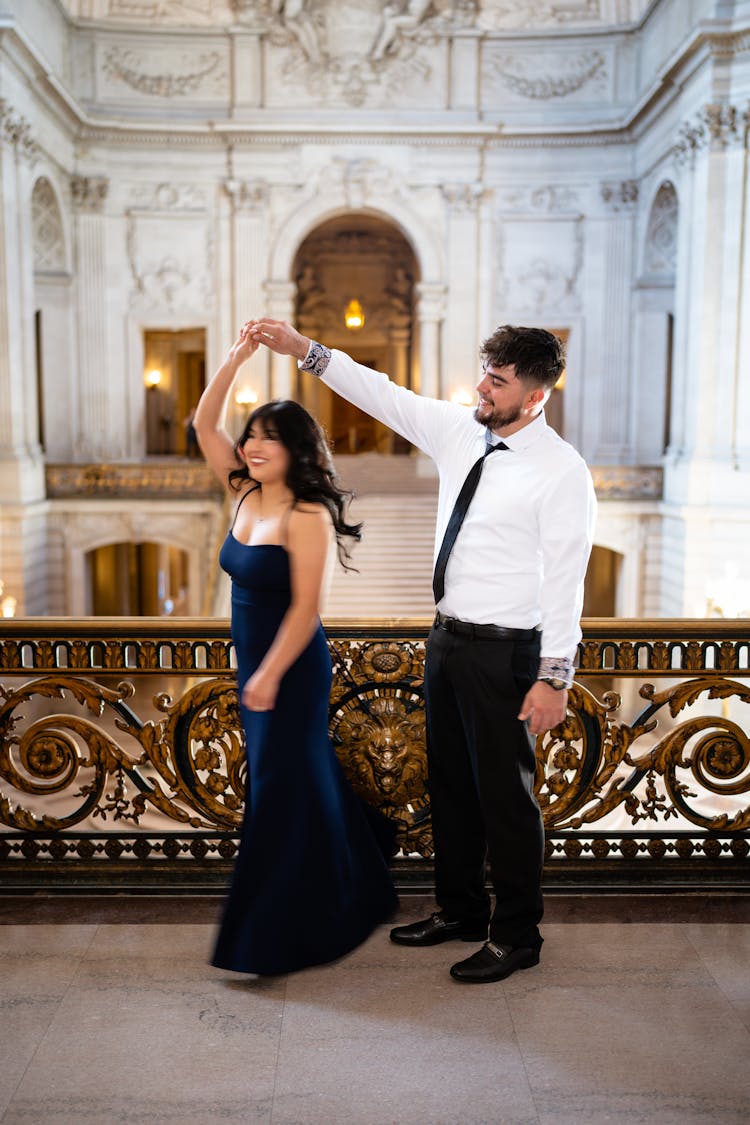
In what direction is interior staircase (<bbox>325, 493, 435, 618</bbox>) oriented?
toward the camera

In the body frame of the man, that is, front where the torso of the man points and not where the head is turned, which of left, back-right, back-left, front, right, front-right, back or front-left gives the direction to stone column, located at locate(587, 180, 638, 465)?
back-right

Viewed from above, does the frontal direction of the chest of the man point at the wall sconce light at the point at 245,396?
no

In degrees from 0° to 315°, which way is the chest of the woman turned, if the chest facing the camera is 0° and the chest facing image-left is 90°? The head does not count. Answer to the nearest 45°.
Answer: approximately 45°

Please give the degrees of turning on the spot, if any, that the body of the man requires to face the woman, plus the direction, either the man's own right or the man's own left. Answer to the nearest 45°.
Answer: approximately 45° to the man's own right

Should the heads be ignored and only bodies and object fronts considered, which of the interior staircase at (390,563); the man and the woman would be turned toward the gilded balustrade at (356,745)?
the interior staircase

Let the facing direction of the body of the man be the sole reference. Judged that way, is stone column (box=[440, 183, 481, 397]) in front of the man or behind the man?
behind

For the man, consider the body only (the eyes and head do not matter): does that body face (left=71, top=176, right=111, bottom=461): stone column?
no

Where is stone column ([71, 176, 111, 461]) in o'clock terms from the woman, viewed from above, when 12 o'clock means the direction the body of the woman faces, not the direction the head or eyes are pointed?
The stone column is roughly at 4 o'clock from the woman.

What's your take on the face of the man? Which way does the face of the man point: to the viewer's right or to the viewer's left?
to the viewer's left

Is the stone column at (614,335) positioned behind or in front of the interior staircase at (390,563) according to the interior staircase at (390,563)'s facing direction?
behind

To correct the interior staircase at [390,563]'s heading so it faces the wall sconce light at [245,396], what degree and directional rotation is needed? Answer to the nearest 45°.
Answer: approximately 135° to its right

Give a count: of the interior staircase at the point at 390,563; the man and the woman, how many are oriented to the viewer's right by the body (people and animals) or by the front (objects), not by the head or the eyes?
0

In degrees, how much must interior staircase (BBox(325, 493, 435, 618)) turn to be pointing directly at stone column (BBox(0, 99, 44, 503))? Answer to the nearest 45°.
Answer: approximately 90° to its right

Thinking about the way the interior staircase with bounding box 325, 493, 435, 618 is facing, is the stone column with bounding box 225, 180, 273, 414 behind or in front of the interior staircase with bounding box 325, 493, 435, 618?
behind

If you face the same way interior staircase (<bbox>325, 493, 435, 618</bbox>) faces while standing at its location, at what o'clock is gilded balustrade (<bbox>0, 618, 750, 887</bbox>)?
The gilded balustrade is roughly at 12 o'clock from the interior staircase.

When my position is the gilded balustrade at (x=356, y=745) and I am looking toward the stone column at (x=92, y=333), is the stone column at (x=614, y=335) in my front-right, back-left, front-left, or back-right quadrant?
front-right
